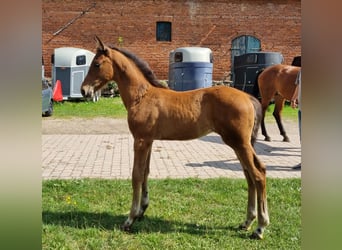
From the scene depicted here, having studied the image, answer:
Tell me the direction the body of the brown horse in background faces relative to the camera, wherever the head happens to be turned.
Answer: to the viewer's right

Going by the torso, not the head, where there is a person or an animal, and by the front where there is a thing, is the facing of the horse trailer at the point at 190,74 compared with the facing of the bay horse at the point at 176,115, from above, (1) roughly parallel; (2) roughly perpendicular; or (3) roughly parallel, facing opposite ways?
roughly perpendicular

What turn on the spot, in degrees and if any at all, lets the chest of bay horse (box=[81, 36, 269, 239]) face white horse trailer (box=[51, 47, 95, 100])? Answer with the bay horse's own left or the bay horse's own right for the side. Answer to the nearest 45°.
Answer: approximately 90° to the bay horse's own right

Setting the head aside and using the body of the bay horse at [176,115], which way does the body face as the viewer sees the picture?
to the viewer's left

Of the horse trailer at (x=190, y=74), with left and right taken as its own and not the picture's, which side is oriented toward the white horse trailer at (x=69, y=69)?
right

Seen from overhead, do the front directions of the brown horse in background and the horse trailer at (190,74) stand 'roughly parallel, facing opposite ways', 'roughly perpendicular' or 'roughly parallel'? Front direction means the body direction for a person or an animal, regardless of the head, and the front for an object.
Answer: roughly perpendicular

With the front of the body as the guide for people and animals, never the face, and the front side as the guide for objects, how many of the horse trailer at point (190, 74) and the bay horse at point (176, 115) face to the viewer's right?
0
